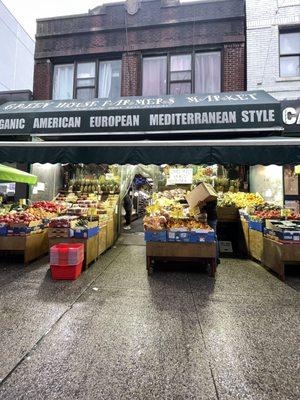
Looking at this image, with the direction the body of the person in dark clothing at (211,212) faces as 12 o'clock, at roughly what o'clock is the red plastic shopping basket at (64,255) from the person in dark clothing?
The red plastic shopping basket is roughly at 11 o'clock from the person in dark clothing.

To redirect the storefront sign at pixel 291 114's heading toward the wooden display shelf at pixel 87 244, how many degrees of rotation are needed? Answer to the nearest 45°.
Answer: approximately 45° to its right

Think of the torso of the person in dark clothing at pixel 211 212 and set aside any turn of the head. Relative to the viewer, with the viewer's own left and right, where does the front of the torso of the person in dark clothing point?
facing to the left of the viewer

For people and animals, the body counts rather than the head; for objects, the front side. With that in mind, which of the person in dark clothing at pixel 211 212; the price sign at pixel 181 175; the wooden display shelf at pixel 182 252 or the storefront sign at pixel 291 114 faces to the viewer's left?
the person in dark clothing

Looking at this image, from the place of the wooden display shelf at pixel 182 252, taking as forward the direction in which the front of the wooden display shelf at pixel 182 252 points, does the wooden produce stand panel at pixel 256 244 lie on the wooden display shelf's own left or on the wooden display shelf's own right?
on the wooden display shelf's own left

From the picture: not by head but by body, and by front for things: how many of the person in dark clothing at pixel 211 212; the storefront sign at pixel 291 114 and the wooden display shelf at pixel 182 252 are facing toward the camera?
2

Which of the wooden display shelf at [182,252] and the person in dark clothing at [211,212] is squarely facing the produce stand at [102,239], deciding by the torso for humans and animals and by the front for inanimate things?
the person in dark clothing

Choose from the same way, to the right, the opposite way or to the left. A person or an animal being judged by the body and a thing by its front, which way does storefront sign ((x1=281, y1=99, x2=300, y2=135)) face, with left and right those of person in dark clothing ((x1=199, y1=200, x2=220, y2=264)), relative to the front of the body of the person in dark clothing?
to the left

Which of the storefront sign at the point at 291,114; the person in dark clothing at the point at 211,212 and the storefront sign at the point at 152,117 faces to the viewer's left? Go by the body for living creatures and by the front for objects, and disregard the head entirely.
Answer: the person in dark clothing
